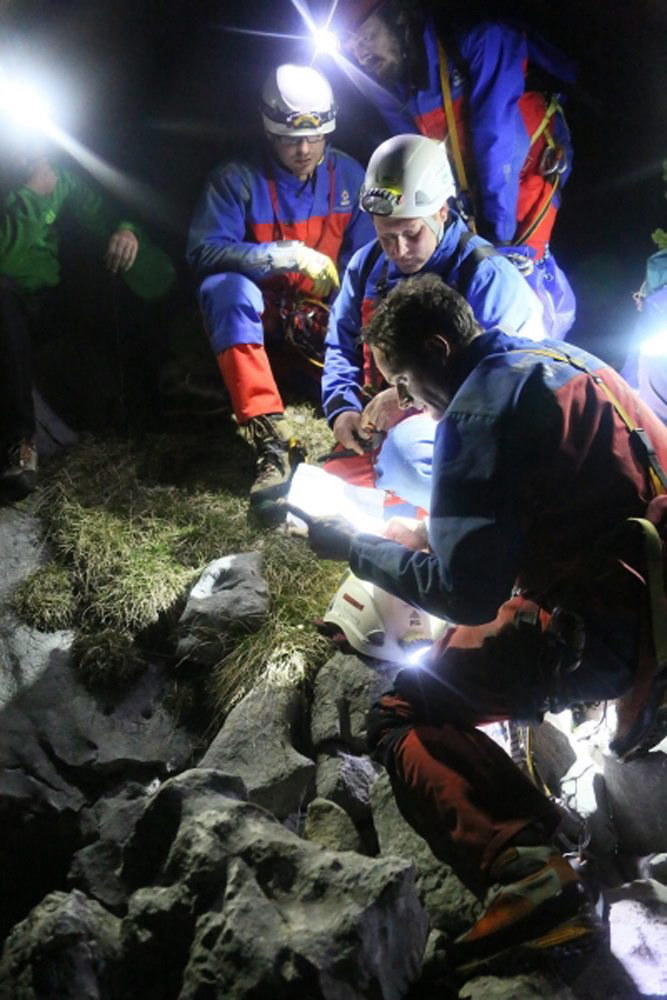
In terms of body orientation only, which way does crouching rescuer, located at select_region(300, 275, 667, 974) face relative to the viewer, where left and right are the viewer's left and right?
facing to the left of the viewer

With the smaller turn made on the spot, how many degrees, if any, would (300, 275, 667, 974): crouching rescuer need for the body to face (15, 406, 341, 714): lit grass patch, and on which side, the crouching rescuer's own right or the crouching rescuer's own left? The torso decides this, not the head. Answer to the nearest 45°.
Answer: approximately 45° to the crouching rescuer's own right

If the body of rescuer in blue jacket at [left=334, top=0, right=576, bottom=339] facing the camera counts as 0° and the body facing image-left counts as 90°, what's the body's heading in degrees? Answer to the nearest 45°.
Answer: approximately 45°

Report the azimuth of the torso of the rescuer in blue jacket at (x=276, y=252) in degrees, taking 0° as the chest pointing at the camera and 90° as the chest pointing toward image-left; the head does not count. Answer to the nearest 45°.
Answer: approximately 0°

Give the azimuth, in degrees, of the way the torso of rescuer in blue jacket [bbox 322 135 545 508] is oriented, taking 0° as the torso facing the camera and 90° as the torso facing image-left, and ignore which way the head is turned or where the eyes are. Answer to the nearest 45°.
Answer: approximately 45°

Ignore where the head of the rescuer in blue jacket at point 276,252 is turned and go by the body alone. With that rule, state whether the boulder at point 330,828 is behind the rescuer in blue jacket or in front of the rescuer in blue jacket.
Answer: in front

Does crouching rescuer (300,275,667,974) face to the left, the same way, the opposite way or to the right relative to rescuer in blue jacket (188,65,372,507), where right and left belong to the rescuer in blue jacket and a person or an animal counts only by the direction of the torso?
to the right

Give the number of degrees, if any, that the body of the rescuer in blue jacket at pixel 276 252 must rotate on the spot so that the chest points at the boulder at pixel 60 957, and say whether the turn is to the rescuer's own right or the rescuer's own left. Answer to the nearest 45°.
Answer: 0° — they already face it

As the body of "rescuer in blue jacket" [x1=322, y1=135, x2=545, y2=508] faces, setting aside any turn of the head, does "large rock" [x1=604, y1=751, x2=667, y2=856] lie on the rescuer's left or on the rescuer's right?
on the rescuer's left
